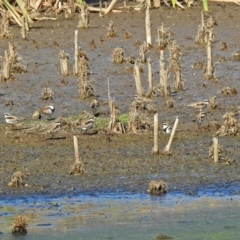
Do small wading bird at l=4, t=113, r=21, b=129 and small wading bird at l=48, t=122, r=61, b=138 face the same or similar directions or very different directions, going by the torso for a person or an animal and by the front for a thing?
very different directions

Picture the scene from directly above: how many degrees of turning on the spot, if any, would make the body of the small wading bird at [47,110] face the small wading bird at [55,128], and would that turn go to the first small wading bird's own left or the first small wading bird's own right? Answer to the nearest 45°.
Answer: approximately 90° to the first small wading bird's own right

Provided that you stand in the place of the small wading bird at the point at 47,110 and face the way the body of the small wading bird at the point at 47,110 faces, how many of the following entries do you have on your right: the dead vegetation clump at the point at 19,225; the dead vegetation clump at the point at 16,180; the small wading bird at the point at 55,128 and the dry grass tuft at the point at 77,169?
4

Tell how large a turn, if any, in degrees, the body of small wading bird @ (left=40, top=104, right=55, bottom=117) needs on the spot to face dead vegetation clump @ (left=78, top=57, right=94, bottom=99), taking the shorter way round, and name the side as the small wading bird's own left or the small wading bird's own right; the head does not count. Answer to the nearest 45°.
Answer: approximately 45° to the small wading bird's own left

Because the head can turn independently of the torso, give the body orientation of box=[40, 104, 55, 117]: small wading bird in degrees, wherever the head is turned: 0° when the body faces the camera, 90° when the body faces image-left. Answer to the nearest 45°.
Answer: approximately 270°

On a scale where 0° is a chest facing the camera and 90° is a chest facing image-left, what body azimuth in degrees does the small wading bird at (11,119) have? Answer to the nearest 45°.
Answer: approximately 90°

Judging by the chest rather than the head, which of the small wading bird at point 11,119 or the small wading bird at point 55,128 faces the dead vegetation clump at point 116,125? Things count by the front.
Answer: the small wading bird at point 55,128

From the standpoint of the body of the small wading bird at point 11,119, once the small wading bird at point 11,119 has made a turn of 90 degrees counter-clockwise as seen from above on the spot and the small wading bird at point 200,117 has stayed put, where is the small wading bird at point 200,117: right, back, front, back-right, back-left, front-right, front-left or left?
left

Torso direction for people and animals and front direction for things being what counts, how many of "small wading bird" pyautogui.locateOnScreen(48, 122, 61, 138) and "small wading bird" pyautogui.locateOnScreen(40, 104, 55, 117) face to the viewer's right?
2

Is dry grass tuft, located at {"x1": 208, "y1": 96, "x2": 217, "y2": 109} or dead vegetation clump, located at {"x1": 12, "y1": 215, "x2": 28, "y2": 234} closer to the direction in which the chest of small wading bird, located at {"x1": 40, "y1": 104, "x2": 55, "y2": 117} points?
the dry grass tuft

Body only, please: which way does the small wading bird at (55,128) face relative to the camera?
to the viewer's right
